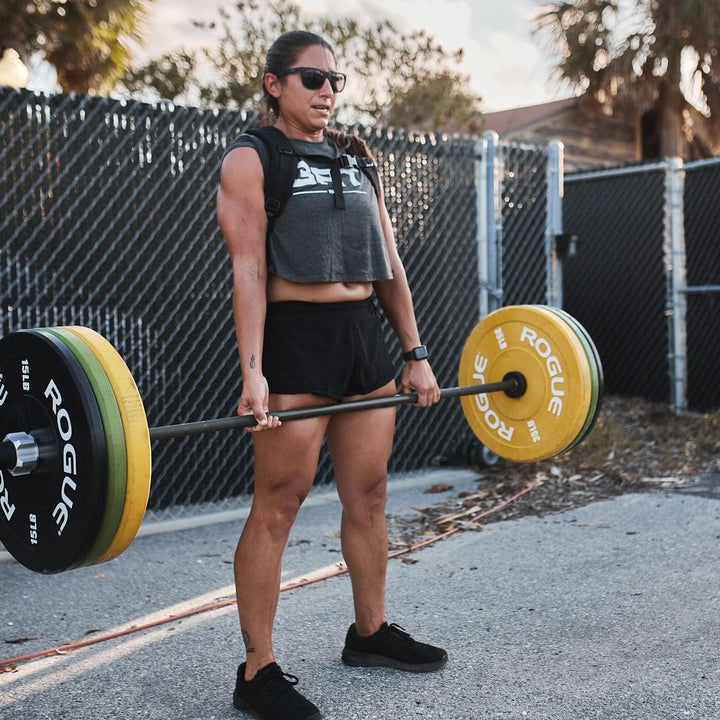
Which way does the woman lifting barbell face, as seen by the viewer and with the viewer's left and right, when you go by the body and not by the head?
facing the viewer and to the right of the viewer

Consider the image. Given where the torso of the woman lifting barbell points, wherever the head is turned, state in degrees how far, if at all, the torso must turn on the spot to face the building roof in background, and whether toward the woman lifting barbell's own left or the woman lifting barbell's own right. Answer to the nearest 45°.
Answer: approximately 135° to the woman lifting barbell's own left

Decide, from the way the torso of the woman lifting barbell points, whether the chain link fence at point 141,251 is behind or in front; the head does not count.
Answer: behind

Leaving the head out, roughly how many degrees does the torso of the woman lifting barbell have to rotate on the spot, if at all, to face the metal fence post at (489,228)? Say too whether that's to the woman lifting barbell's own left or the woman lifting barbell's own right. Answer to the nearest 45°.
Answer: approximately 135° to the woman lifting barbell's own left

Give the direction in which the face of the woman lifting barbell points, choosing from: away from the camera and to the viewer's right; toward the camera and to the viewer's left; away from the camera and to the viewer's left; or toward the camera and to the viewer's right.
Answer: toward the camera and to the viewer's right

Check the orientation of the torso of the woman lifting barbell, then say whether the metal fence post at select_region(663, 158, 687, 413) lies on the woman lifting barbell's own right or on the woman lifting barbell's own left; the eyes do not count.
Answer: on the woman lifting barbell's own left
